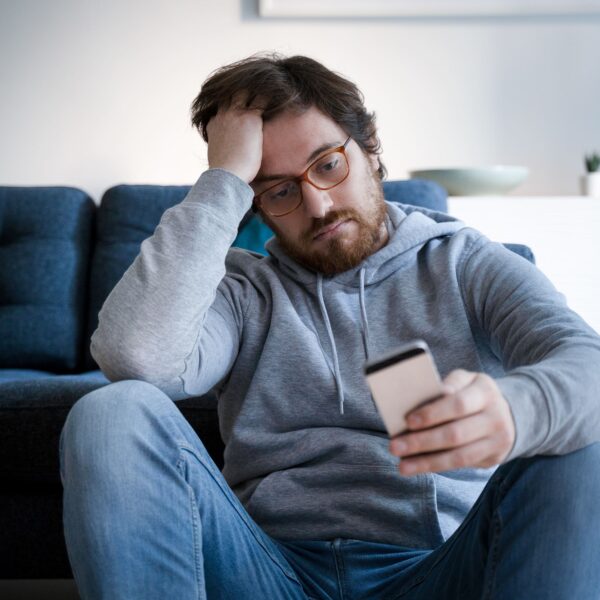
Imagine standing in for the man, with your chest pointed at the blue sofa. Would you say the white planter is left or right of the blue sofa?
right

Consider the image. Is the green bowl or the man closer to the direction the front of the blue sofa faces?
the man

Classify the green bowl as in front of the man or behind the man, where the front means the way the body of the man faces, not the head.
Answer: behind

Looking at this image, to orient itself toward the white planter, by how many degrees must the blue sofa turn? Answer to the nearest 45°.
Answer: approximately 90° to its left

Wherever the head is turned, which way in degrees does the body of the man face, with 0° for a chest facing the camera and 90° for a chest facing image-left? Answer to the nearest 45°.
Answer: approximately 0°

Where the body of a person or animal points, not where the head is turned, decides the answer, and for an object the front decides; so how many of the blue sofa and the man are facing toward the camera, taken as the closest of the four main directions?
2

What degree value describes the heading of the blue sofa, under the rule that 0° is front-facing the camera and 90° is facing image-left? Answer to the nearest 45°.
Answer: approximately 0°
